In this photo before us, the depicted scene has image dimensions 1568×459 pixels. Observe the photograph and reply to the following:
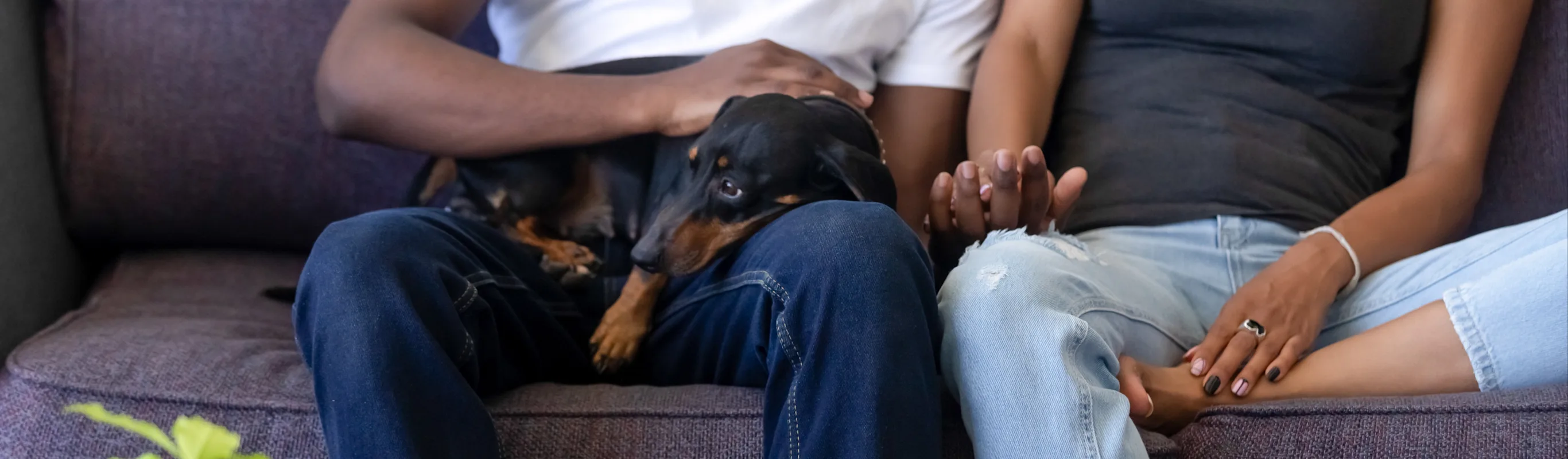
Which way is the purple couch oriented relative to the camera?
toward the camera
